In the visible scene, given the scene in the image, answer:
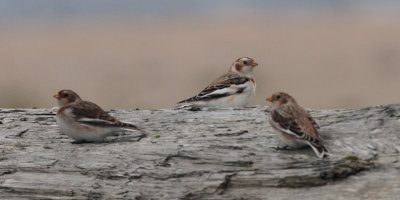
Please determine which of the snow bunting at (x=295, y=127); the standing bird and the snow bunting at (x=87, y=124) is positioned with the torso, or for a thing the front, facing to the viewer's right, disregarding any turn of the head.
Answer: the standing bird

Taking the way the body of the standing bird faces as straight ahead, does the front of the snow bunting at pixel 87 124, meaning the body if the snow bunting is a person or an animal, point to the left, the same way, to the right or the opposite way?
the opposite way

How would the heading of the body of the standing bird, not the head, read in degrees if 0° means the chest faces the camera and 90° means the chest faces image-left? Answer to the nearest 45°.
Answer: approximately 270°

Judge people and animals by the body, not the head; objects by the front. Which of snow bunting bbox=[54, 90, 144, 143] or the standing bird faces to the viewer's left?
the snow bunting

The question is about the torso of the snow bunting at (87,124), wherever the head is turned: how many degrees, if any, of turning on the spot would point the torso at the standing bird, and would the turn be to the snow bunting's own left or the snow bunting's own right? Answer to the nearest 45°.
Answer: approximately 135° to the snow bunting's own right

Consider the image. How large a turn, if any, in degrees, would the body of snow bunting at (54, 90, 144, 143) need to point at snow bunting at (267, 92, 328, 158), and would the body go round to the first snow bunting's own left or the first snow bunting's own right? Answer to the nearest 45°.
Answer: approximately 135° to the first snow bunting's own left

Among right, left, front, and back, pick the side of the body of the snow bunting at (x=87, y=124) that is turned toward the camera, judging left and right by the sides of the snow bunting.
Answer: left

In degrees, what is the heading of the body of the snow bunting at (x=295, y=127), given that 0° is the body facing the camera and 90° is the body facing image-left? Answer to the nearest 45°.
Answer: approximately 135°

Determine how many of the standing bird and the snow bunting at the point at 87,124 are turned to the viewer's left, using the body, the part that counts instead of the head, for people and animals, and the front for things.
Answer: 1
